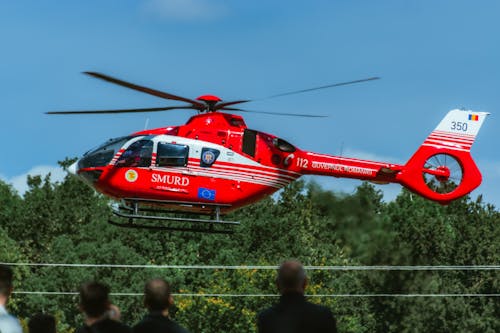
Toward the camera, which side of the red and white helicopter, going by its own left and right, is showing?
left

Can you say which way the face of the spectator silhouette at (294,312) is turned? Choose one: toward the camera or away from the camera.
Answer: away from the camera

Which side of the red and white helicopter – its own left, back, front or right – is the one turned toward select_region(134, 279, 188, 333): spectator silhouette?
left

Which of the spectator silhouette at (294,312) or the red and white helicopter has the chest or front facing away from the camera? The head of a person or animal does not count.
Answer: the spectator silhouette

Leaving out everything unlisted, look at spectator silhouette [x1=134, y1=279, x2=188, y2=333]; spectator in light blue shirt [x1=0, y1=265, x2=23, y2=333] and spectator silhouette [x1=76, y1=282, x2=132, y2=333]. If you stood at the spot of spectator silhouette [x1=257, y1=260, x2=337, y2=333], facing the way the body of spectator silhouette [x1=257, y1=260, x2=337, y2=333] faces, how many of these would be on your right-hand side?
0

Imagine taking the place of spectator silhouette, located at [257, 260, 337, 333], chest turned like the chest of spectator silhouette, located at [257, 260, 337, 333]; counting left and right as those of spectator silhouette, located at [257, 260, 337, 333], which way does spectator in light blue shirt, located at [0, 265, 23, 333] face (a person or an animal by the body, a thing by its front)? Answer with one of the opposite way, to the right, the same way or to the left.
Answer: the same way

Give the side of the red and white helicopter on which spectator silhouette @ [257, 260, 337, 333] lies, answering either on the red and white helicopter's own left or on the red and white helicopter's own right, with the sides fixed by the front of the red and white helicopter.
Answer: on the red and white helicopter's own left

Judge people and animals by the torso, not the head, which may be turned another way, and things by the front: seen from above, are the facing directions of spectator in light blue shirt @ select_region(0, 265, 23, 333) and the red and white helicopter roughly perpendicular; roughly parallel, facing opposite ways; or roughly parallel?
roughly perpendicular

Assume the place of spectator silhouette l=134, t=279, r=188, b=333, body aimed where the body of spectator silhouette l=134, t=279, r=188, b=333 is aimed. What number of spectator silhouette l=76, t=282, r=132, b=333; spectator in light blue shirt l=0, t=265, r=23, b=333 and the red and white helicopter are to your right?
0

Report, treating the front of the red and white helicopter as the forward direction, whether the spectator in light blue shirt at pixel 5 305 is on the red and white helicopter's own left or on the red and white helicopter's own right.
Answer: on the red and white helicopter's own left

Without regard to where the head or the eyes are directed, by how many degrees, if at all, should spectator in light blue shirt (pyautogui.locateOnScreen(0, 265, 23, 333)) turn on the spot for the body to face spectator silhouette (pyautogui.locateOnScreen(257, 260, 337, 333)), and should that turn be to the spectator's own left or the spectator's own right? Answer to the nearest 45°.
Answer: approximately 135° to the spectator's own right

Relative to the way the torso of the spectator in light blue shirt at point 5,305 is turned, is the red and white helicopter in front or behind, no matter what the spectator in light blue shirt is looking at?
in front

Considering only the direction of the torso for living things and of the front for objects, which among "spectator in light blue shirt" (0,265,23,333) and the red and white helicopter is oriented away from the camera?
the spectator in light blue shirt

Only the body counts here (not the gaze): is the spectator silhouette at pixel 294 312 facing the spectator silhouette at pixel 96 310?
no

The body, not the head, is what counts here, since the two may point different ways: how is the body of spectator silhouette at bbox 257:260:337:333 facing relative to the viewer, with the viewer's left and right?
facing away from the viewer

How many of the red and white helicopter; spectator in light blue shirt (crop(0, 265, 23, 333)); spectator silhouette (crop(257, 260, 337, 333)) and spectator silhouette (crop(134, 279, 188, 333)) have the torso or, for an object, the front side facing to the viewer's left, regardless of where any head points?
1

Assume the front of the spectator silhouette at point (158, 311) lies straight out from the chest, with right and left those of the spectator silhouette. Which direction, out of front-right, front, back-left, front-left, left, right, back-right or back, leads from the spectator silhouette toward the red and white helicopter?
front-left

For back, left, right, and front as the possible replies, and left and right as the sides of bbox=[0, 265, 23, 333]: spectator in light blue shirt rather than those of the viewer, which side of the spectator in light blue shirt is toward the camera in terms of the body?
back

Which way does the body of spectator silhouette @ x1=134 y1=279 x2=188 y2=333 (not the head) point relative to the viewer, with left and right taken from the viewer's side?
facing away from the viewer and to the right of the viewer

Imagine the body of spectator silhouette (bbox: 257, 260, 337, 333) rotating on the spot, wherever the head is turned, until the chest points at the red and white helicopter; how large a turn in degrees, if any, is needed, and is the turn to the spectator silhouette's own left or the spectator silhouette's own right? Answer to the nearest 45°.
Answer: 0° — they already face it
